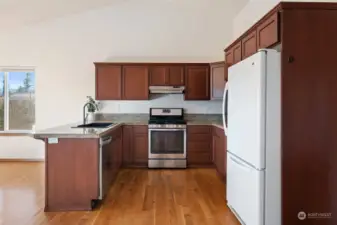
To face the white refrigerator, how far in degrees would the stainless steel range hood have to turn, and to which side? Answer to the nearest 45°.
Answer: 0° — it already faces it

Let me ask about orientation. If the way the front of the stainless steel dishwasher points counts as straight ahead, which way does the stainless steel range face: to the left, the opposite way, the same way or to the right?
to the right

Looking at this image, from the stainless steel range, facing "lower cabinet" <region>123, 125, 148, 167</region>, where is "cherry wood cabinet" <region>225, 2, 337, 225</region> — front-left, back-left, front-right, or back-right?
back-left

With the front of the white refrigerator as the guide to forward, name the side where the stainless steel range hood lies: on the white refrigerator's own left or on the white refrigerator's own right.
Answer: on the white refrigerator's own right

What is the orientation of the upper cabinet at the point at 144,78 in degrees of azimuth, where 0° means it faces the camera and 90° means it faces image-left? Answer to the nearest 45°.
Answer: approximately 0°

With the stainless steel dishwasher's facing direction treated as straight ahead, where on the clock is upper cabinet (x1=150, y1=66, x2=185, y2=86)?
The upper cabinet is roughly at 10 o'clock from the stainless steel dishwasher.

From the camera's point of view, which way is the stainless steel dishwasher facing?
to the viewer's right
